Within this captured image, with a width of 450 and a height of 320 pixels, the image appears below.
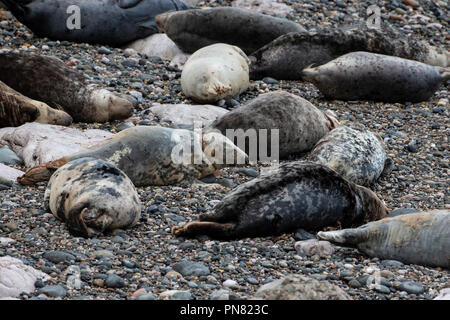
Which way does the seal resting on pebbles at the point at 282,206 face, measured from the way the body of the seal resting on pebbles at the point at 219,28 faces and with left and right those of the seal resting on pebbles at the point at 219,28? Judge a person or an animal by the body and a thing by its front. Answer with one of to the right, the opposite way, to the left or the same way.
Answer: the opposite way

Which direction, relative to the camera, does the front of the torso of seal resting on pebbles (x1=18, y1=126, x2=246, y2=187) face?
to the viewer's right

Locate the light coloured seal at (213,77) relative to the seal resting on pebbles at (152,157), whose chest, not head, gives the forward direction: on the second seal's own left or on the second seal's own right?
on the second seal's own left

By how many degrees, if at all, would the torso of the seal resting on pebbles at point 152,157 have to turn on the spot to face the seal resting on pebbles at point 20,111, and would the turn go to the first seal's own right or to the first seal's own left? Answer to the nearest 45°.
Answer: approximately 135° to the first seal's own left

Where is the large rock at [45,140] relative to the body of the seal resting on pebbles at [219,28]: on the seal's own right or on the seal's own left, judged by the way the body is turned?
on the seal's own left

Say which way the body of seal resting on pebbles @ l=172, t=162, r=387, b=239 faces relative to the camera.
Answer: to the viewer's right

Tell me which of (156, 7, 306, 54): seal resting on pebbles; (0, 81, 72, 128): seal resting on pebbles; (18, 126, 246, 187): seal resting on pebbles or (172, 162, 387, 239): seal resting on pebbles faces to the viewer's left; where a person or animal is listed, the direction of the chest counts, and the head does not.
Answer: (156, 7, 306, 54): seal resting on pebbles

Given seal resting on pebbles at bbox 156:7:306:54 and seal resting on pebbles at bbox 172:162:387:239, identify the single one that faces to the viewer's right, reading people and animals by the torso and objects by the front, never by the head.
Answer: seal resting on pebbles at bbox 172:162:387:239

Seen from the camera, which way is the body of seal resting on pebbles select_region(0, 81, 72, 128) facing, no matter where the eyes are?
to the viewer's right

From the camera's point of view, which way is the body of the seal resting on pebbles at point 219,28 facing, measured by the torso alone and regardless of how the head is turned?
to the viewer's left

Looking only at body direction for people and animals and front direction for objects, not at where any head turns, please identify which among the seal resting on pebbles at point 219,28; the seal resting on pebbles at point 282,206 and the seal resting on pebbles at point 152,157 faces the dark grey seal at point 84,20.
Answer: the seal resting on pebbles at point 219,28

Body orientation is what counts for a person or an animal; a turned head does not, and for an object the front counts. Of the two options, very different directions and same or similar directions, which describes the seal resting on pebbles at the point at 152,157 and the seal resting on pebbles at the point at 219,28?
very different directions

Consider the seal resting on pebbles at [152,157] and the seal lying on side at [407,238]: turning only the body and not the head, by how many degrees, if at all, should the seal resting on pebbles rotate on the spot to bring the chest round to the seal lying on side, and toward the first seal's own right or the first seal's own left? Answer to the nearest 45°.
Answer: approximately 45° to the first seal's own right

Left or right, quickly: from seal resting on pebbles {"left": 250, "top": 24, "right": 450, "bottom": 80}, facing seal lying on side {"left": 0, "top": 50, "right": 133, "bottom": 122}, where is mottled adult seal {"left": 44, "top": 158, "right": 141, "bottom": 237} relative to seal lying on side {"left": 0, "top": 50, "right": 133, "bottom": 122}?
left

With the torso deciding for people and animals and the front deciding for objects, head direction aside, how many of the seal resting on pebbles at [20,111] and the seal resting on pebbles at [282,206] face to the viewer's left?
0

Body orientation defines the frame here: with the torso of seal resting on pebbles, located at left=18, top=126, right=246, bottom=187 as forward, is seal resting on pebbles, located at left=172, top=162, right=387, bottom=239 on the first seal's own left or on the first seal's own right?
on the first seal's own right

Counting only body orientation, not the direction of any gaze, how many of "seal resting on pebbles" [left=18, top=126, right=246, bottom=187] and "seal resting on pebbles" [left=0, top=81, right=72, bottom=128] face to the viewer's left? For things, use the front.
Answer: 0
